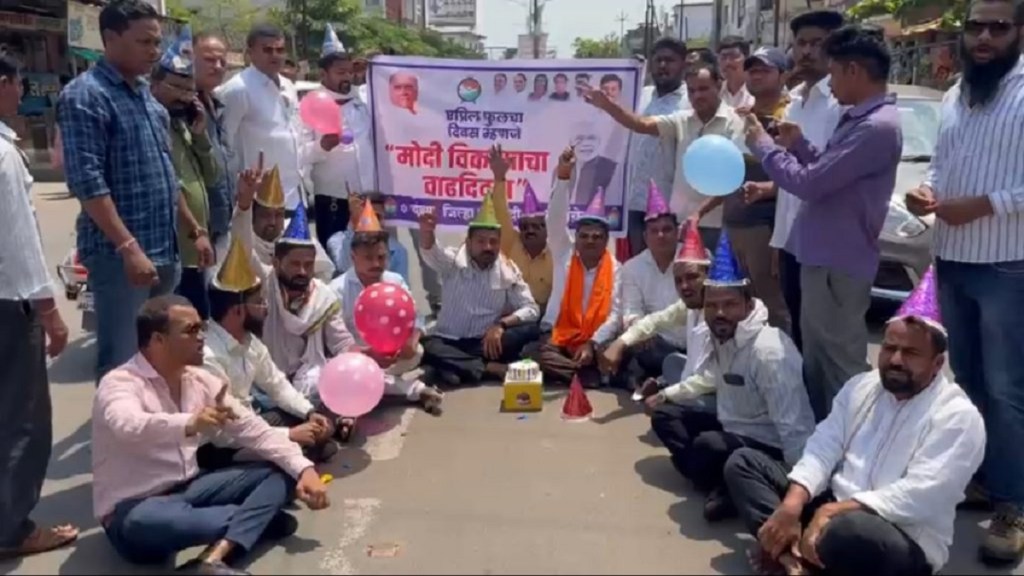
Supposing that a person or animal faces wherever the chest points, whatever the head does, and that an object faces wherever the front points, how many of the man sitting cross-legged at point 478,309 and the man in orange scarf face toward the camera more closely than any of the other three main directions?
2

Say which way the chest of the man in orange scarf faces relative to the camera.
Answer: toward the camera

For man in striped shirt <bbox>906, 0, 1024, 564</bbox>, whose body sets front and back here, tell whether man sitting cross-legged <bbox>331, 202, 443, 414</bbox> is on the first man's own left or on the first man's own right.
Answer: on the first man's own right

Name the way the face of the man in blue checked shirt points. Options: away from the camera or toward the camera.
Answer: toward the camera

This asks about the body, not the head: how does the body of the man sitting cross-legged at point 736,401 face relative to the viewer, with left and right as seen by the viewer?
facing the viewer and to the left of the viewer

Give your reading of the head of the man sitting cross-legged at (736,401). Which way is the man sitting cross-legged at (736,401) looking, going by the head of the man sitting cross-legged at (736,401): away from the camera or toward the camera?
toward the camera

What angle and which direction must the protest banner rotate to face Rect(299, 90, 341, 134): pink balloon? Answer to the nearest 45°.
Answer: approximately 90° to its right

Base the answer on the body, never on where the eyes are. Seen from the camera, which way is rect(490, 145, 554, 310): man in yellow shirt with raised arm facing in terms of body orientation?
toward the camera

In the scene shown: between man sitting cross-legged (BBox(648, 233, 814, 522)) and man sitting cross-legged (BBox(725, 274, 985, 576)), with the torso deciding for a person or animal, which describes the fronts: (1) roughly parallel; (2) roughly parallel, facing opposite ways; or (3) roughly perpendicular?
roughly parallel

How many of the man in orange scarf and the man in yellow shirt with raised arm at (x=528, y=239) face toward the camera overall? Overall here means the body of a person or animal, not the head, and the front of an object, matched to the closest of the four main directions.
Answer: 2

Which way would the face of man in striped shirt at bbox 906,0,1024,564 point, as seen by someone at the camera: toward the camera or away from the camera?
toward the camera

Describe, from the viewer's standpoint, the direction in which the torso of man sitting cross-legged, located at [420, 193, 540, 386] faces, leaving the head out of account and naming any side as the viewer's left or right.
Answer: facing the viewer

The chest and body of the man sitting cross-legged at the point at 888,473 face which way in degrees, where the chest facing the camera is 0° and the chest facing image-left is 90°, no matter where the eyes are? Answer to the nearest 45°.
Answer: approximately 45°

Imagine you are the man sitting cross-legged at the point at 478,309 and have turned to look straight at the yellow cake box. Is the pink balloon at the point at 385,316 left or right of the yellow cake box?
right

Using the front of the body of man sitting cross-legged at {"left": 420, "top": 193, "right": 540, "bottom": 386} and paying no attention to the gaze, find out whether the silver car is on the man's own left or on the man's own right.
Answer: on the man's own left

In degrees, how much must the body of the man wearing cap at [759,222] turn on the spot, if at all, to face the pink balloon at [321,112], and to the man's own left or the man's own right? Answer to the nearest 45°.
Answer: approximately 45° to the man's own right

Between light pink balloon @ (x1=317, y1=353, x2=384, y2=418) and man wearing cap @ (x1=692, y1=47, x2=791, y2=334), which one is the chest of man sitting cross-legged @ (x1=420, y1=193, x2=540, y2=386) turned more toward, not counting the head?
the light pink balloon

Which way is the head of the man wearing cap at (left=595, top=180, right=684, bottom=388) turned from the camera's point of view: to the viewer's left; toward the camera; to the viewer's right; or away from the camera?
toward the camera
